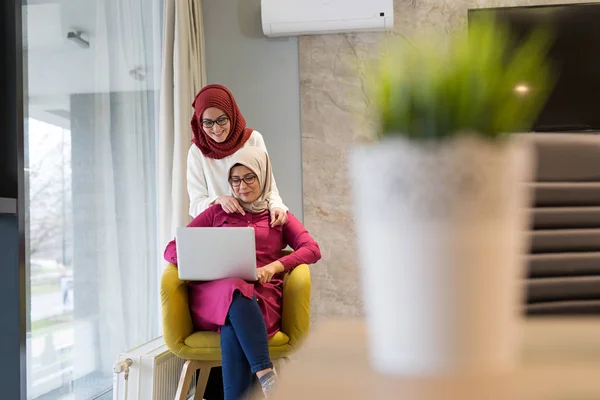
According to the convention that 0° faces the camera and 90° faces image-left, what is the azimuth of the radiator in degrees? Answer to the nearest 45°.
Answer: approximately 315°

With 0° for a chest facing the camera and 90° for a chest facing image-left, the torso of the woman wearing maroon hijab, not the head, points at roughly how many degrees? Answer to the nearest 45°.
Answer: approximately 0°

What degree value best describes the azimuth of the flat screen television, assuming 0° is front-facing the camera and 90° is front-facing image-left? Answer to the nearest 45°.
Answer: approximately 0°
